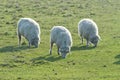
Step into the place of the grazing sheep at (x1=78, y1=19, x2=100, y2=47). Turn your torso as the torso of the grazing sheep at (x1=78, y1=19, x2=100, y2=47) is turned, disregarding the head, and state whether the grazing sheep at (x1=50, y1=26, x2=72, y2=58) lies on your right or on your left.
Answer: on your right

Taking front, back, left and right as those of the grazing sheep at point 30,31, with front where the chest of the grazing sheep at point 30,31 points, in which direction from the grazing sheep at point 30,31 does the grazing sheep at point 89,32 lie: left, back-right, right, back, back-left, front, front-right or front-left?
front-left

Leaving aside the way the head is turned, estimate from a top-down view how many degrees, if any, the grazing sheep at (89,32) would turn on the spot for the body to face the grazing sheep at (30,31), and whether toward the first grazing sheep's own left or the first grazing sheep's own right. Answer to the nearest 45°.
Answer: approximately 135° to the first grazing sheep's own right

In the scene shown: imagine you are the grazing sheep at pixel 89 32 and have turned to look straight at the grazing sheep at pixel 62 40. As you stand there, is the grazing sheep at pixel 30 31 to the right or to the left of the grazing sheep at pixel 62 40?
right

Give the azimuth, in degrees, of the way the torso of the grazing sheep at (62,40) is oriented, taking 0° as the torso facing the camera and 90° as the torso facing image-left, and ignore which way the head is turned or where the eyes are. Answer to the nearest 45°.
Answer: approximately 315°

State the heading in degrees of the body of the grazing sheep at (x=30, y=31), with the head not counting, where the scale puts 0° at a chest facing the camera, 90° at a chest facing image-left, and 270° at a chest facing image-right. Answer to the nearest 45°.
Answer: approximately 315°

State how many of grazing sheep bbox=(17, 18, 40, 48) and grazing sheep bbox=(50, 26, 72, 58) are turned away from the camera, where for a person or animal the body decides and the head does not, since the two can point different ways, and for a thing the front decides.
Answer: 0

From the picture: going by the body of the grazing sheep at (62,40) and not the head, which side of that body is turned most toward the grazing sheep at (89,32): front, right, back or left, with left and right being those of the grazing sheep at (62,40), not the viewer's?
left
